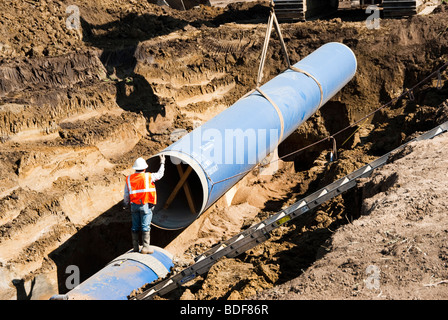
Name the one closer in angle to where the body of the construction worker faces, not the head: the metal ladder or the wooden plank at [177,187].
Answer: the wooden plank

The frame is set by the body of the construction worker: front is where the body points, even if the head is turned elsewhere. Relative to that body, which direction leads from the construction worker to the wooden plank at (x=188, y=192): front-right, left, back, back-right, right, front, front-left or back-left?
front-right

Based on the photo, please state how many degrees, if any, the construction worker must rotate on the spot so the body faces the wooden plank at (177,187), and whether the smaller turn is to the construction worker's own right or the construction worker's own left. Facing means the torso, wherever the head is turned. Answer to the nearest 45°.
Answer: approximately 45° to the construction worker's own right
